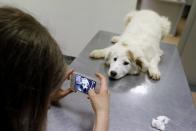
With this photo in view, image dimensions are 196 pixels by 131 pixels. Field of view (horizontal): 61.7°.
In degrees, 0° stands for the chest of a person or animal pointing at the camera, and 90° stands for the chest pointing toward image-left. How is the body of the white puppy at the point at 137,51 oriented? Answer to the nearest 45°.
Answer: approximately 45°
